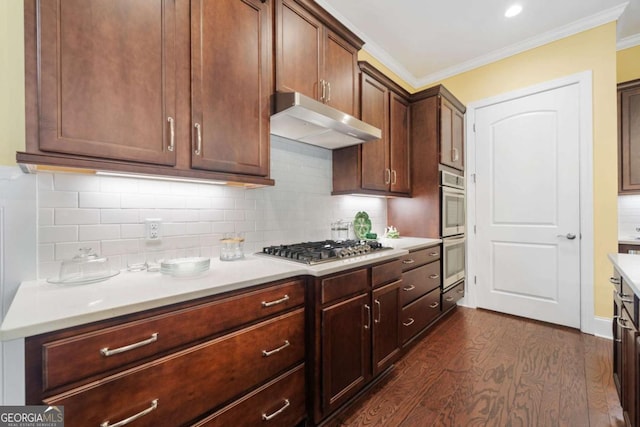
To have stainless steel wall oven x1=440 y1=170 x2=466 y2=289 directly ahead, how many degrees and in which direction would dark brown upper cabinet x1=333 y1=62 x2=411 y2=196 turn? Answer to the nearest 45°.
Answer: approximately 90° to its left

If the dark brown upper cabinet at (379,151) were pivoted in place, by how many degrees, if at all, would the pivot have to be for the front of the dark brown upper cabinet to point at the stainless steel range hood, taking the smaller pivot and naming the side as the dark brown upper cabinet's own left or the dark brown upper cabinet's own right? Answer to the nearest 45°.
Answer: approximately 90° to the dark brown upper cabinet's own right

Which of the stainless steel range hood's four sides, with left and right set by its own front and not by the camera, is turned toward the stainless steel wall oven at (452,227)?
left

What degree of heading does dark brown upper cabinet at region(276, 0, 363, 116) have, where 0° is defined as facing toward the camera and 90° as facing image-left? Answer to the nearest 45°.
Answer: approximately 315°

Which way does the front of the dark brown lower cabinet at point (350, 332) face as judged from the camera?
facing the viewer and to the right of the viewer

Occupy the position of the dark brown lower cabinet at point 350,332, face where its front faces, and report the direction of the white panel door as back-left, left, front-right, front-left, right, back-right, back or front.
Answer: left

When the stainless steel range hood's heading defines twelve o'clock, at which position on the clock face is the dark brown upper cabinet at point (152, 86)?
The dark brown upper cabinet is roughly at 3 o'clock from the stainless steel range hood.

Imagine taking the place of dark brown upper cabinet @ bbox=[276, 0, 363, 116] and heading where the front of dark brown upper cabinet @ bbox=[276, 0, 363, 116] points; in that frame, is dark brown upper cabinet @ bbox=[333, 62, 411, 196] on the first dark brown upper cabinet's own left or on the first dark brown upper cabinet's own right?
on the first dark brown upper cabinet's own left

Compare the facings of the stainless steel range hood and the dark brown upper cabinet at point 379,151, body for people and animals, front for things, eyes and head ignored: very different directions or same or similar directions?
same or similar directions

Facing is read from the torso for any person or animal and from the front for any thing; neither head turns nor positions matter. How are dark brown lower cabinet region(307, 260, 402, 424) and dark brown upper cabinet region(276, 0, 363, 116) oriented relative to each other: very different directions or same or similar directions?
same or similar directions

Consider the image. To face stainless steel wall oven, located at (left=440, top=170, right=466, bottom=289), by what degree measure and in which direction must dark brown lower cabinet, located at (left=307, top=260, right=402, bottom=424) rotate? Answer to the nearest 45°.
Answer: approximately 90° to its left

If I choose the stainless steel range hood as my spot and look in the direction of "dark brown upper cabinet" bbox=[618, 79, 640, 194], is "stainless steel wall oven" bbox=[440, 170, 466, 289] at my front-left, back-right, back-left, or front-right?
front-left

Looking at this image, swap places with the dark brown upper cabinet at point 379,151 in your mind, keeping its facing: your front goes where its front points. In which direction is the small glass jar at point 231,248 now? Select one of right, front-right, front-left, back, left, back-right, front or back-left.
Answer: right
